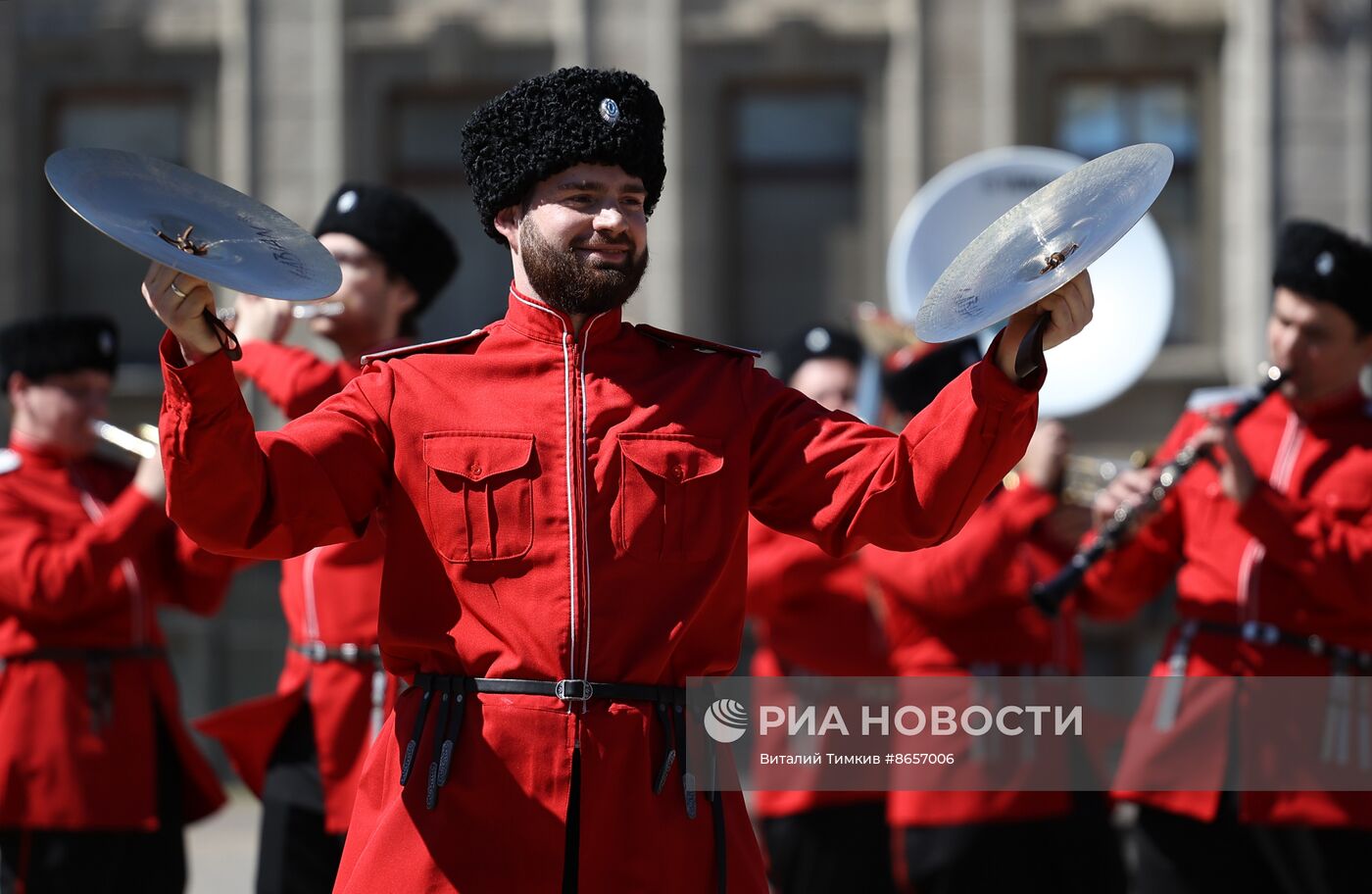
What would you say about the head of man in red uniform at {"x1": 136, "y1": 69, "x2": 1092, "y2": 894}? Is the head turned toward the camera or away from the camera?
toward the camera

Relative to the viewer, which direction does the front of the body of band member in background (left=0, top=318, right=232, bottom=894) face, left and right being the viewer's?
facing the viewer and to the right of the viewer

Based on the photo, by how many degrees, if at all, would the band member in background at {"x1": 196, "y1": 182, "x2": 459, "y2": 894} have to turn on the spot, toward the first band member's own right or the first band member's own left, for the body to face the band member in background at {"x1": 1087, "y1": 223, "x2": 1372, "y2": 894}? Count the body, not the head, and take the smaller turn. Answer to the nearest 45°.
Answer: approximately 135° to the first band member's own left

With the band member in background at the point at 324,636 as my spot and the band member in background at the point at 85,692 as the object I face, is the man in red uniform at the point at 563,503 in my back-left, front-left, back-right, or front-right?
back-left

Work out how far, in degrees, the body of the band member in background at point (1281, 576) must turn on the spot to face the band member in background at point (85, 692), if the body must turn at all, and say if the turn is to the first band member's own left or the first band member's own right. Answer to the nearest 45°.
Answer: approximately 45° to the first band member's own right

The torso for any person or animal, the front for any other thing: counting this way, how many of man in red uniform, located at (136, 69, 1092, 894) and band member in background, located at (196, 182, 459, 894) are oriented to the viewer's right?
0

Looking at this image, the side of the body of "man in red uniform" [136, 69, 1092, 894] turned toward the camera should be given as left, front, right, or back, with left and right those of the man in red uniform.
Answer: front

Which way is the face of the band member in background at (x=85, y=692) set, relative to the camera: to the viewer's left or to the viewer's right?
to the viewer's right

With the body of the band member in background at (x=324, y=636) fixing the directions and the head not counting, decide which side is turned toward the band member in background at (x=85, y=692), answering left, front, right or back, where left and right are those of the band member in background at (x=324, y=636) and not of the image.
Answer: right

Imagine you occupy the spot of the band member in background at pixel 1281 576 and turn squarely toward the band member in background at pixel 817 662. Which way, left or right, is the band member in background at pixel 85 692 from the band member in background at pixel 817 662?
left

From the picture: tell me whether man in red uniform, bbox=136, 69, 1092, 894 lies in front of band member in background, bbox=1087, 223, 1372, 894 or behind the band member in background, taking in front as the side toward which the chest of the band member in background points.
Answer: in front

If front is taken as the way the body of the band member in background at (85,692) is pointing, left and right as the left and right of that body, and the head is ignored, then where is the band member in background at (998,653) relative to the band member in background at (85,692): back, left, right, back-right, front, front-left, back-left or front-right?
front-left

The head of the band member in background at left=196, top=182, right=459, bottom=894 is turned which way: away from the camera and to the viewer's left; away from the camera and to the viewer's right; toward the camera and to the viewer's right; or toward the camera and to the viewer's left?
toward the camera and to the viewer's left

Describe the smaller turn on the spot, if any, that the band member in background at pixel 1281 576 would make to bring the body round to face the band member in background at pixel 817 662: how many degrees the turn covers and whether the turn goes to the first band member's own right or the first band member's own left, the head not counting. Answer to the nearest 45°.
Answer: approximately 90° to the first band member's own right

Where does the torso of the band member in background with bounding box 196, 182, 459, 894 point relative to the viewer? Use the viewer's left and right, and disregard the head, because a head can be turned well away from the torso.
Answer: facing the viewer and to the left of the viewer
